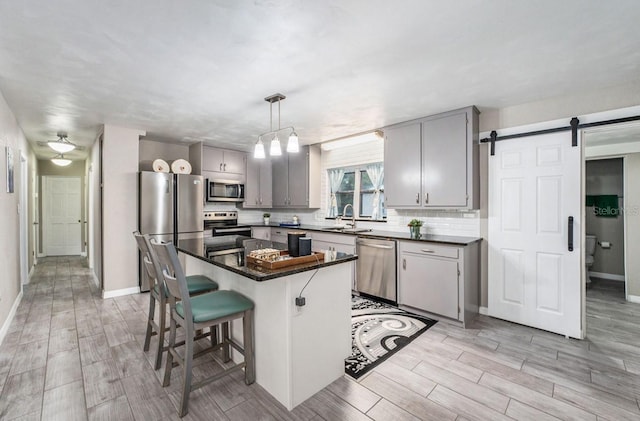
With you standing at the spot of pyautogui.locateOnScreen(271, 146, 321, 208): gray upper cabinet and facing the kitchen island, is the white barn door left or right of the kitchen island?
left

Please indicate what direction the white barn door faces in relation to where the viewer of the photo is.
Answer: facing the viewer and to the left of the viewer

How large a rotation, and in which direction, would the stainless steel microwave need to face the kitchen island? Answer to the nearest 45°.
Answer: approximately 45° to its right

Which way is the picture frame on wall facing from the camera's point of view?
to the viewer's right

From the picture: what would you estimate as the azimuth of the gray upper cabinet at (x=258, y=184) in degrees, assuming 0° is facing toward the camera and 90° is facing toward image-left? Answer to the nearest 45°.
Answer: approximately 0°

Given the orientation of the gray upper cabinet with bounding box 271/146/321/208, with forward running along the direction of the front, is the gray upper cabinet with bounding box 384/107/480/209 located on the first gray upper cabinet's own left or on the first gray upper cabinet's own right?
on the first gray upper cabinet's own left

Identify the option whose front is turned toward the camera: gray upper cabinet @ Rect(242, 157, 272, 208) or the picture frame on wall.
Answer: the gray upper cabinet

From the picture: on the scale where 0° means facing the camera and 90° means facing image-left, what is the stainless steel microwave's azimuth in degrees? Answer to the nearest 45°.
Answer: approximately 315°

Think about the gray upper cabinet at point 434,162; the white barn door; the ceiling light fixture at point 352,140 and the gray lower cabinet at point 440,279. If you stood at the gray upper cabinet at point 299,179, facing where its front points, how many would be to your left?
4

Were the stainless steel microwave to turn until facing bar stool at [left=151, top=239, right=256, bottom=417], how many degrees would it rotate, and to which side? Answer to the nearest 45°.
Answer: approximately 45° to its right

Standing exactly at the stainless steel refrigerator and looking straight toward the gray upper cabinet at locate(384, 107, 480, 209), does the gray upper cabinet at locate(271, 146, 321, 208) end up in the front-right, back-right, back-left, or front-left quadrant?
front-left

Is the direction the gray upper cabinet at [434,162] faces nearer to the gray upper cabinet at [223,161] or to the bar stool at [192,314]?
the bar stool
